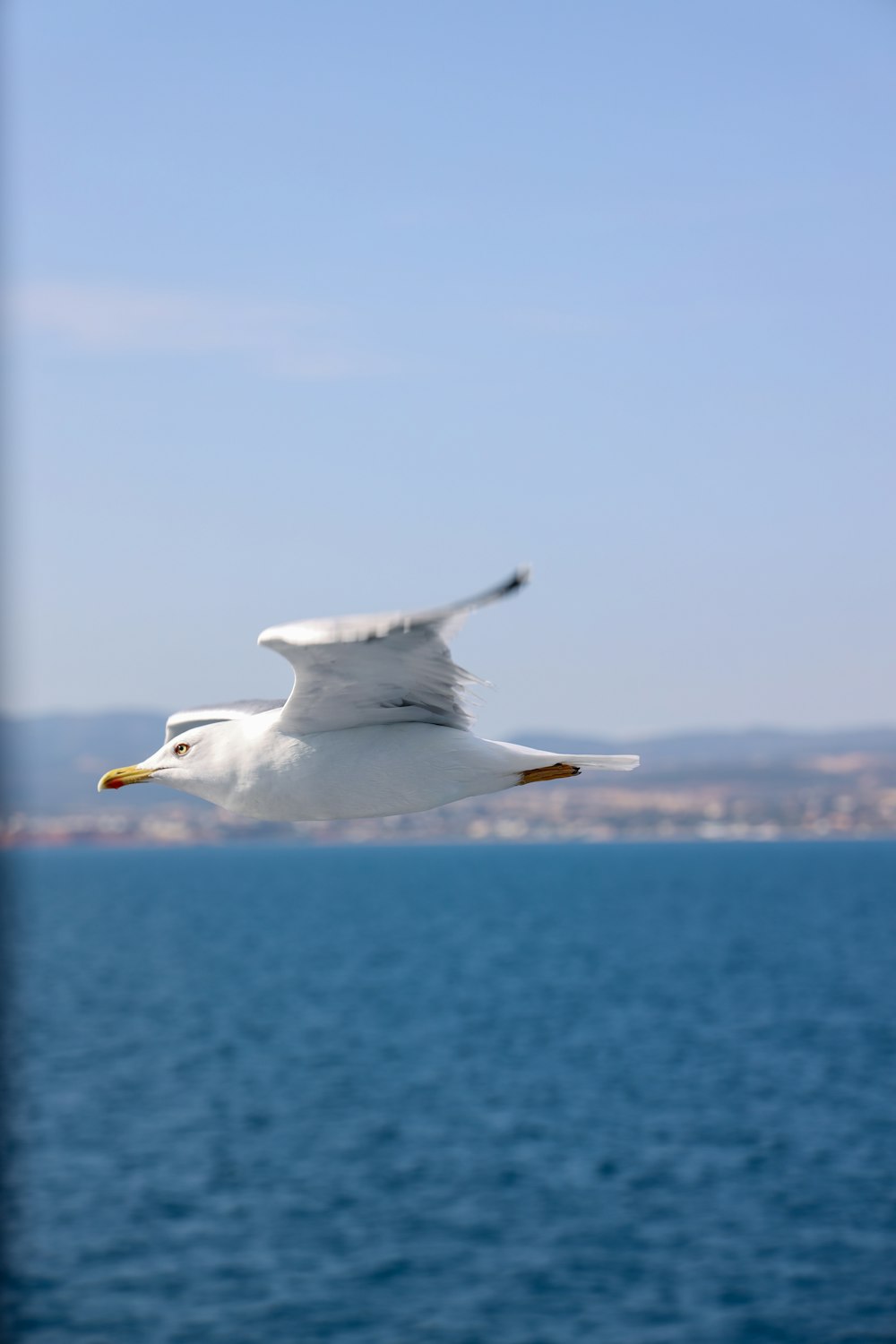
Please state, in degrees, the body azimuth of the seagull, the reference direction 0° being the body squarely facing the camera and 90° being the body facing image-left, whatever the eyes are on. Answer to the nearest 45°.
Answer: approximately 90°
